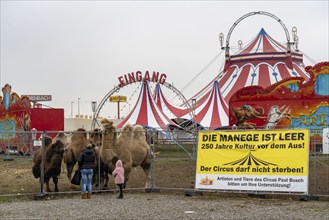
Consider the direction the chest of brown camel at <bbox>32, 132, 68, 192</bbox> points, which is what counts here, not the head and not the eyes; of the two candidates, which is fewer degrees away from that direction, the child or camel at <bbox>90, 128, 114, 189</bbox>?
the child

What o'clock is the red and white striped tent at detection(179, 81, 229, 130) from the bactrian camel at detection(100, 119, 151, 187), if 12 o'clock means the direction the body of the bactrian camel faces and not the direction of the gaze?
The red and white striped tent is roughly at 5 o'clock from the bactrian camel.

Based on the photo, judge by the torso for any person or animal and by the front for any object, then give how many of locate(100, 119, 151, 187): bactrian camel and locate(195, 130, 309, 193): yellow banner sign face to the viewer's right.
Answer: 0

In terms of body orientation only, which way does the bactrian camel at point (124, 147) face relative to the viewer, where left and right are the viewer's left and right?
facing the viewer and to the left of the viewer

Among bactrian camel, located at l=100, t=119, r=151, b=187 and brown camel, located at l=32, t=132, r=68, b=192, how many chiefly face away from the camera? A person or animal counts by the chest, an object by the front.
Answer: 0

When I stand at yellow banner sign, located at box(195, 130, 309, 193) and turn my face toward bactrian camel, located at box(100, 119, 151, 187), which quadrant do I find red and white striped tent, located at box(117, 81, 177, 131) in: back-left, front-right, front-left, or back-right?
front-right

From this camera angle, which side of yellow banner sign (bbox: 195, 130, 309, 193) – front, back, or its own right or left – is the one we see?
front

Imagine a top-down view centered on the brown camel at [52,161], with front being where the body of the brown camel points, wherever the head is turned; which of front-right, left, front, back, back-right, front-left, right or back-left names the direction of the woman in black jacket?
front

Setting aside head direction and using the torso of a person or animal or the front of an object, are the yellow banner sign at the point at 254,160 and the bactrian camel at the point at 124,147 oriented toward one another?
no

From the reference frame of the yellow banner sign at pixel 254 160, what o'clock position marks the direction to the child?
The child is roughly at 3 o'clock from the yellow banner sign.

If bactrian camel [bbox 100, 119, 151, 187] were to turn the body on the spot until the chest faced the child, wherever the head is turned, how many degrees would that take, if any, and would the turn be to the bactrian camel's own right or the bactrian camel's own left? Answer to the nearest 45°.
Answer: approximately 45° to the bactrian camel's own left

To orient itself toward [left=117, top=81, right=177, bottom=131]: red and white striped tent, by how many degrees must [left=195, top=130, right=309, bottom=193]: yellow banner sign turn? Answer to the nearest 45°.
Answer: approximately 180°

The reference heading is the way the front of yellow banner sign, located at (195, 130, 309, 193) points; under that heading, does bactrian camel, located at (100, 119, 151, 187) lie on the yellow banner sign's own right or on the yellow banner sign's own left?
on the yellow banner sign's own right
